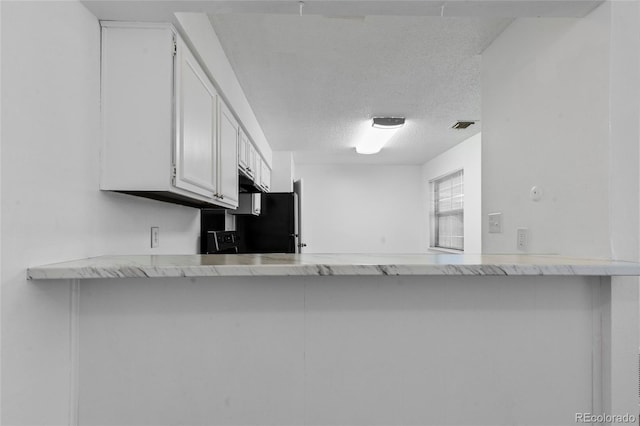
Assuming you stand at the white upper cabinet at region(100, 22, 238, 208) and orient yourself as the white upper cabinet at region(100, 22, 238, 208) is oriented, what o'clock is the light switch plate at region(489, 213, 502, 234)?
The light switch plate is roughly at 12 o'clock from the white upper cabinet.

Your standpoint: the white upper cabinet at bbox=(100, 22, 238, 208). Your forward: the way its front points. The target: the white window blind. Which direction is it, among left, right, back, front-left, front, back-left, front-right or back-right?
front-left

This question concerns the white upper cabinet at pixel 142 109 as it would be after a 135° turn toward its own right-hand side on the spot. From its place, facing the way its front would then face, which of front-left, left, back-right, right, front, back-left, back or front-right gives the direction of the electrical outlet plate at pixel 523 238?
back-left

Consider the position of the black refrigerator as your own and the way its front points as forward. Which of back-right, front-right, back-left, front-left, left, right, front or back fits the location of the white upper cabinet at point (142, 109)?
right

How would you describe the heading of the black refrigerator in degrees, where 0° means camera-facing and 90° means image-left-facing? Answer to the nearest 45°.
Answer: approximately 270°

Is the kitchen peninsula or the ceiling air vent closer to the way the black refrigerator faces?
the ceiling air vent

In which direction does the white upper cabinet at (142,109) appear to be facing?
to the viewer's right

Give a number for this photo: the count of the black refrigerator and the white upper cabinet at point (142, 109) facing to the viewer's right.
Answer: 2

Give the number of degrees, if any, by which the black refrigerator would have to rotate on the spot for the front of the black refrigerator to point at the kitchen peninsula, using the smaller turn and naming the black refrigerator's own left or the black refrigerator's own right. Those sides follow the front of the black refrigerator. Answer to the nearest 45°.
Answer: approximately 90° to the black refrigerator's own right

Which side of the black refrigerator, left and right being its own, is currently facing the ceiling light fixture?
front

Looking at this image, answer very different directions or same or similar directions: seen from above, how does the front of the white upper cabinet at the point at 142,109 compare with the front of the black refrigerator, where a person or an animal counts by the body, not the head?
same or similar directions

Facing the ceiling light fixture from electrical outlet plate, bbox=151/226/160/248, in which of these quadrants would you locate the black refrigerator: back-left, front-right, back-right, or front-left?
front-left

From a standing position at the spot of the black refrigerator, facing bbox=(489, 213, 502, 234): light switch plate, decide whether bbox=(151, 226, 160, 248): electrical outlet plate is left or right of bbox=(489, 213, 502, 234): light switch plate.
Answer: right

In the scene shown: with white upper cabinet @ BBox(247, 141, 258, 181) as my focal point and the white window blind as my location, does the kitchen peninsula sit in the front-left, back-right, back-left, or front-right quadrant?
front-left
